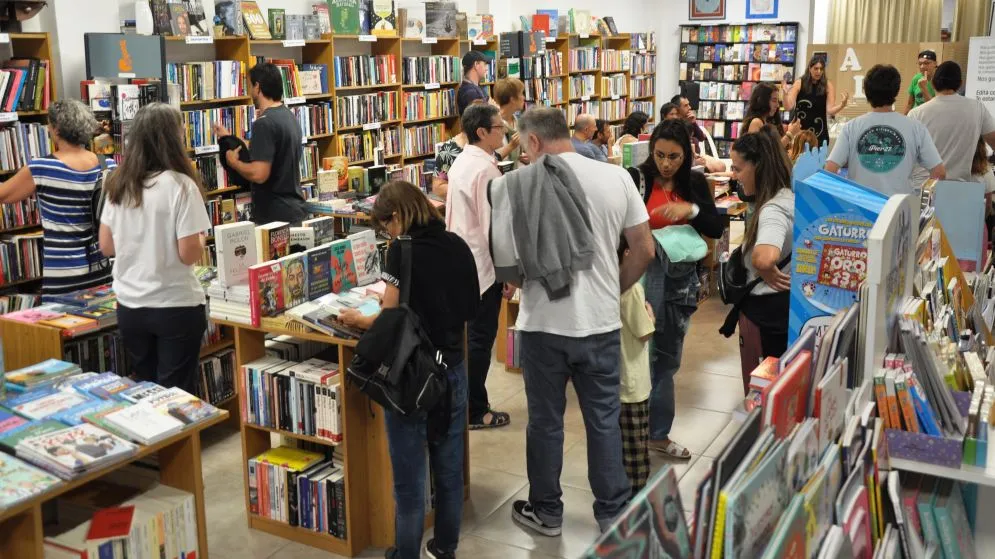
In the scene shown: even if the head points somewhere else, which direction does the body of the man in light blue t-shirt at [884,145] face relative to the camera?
away from the camera

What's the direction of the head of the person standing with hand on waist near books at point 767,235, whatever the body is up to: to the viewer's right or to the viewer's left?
to the viewer's left

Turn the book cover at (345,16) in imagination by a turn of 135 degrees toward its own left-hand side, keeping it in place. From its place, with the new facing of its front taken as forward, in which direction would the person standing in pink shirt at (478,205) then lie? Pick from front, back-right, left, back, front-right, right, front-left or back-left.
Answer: back-right

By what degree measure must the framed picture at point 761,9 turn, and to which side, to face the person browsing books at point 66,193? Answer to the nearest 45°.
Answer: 0° — it already faces them

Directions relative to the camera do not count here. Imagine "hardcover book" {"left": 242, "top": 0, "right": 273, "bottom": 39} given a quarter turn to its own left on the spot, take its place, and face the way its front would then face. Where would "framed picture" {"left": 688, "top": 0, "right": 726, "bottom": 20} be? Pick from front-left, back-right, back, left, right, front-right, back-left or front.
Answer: front-left

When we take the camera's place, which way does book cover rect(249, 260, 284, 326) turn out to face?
facing the viewer and to the right of the viewer

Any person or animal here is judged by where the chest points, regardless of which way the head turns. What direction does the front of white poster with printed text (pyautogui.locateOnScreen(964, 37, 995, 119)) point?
toward the camera

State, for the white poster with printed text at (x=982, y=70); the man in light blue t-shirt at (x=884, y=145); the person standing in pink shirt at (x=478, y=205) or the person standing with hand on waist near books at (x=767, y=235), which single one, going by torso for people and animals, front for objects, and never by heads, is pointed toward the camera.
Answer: the white poster with printed text

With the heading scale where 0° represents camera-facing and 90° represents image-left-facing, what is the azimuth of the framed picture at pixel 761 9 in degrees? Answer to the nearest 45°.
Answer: approximately 0°

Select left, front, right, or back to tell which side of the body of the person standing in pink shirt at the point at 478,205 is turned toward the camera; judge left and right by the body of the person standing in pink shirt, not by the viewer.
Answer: right

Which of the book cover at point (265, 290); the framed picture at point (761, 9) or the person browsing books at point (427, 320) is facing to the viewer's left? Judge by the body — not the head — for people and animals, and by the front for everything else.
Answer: the person browsing books

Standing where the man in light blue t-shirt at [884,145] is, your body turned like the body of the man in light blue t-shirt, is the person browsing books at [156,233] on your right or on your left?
on your left

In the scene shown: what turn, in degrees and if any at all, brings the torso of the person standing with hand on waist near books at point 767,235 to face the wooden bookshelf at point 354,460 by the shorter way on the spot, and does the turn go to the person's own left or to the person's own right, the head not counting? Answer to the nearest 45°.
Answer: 0° — they already face it

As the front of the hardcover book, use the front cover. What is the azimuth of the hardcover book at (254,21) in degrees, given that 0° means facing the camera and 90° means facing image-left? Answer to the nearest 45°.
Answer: approximately 0°
